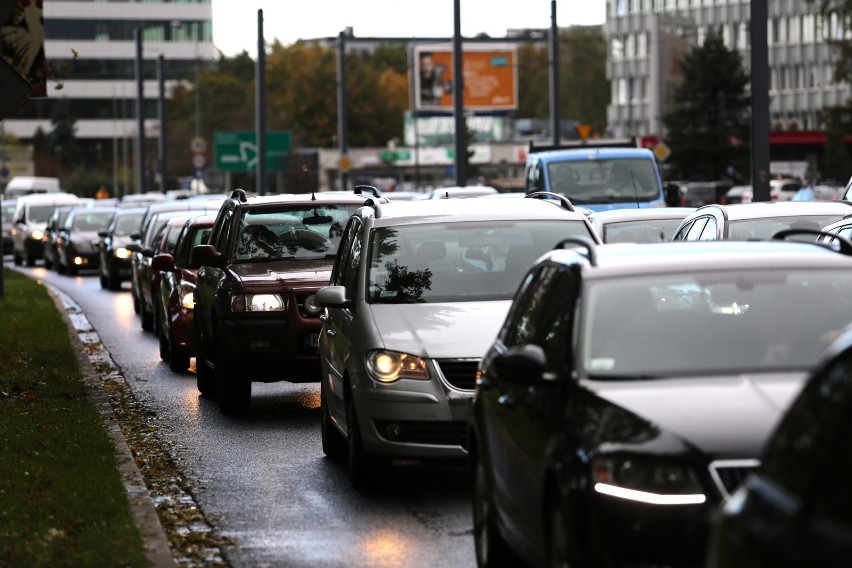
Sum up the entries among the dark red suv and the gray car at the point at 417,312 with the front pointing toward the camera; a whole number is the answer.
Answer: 2

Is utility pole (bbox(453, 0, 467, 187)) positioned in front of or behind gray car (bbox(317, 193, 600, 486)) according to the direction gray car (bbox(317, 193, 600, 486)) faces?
behind

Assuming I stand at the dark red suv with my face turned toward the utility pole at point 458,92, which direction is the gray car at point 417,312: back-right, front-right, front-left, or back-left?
back-right

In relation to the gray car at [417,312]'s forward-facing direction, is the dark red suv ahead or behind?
behind

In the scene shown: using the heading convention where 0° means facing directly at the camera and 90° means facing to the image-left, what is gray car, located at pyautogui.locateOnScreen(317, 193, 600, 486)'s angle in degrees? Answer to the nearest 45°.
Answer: approximately 0°

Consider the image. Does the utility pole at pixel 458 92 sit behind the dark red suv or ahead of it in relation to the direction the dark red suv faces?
behind

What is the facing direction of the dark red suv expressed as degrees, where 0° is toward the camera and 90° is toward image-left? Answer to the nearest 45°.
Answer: approximately 0°
